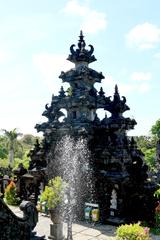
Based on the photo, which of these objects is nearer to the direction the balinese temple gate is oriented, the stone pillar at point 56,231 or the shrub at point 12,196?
the stone pillar

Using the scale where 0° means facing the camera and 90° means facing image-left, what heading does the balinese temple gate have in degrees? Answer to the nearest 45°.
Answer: approximately 45°

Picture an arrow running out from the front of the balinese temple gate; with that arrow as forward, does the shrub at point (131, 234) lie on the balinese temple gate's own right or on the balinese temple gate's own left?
on the balinese temple gate's own left

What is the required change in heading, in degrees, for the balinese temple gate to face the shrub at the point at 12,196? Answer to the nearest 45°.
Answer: approximately 90° to its right

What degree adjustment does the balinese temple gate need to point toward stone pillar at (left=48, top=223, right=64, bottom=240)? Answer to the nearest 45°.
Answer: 0° — it already faces it
